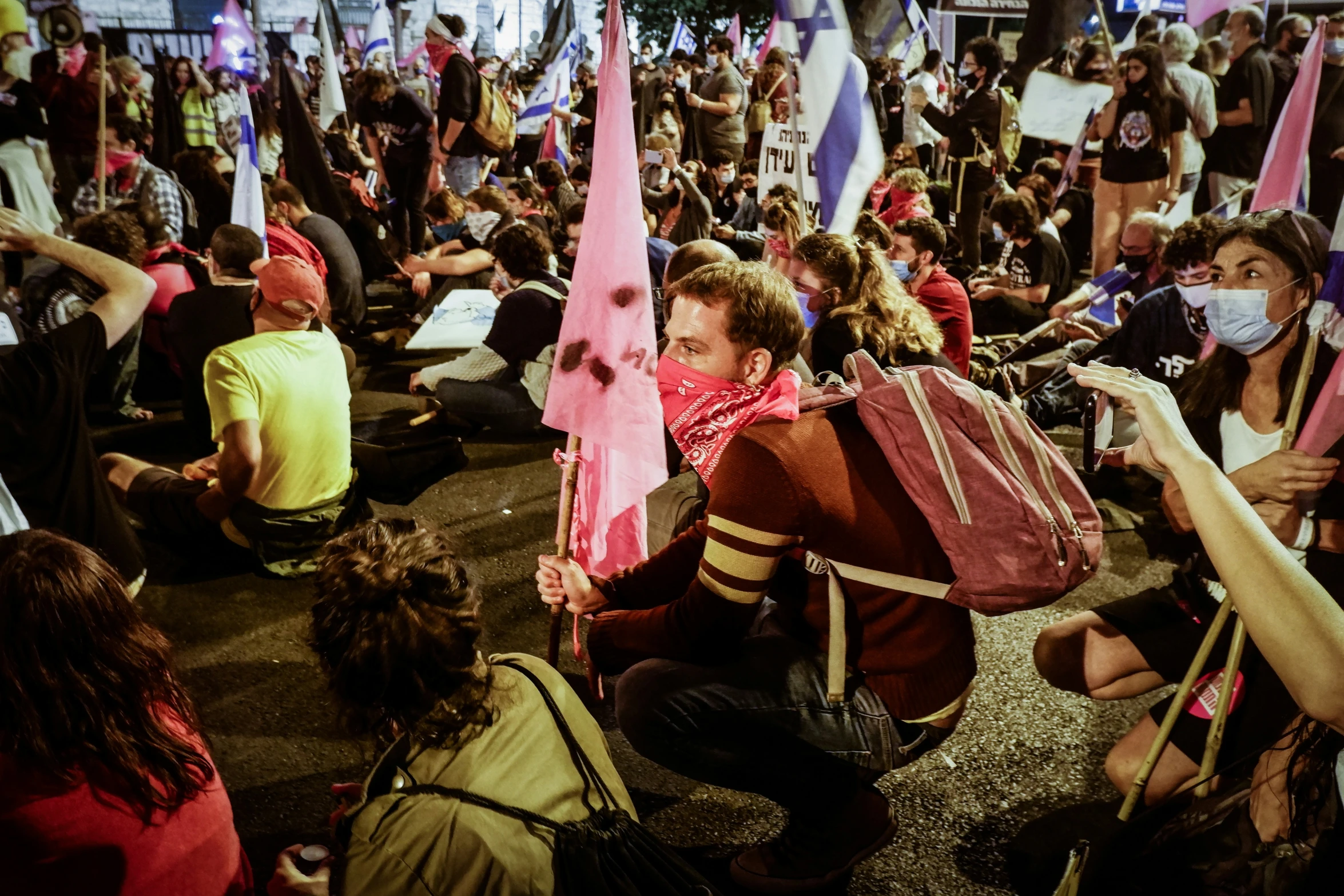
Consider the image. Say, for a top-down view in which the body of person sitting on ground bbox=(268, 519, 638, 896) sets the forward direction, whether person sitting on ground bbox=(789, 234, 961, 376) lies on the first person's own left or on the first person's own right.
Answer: on the first person's own right

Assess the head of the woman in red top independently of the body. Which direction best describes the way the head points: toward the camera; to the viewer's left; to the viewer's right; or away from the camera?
away from the camera

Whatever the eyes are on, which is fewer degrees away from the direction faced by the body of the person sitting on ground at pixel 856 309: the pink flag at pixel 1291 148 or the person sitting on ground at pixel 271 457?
the person sitting on ground

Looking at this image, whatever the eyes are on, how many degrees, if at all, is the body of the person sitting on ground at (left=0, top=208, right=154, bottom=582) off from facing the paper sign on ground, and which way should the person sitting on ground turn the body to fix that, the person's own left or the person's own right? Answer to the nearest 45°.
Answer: approximately 90° to the person's own right

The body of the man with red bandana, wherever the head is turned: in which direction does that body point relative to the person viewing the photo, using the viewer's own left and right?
facing to the left of the viewer

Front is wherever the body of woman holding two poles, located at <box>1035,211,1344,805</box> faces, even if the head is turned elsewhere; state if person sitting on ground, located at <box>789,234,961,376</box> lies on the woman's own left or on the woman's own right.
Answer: on the woman's own right

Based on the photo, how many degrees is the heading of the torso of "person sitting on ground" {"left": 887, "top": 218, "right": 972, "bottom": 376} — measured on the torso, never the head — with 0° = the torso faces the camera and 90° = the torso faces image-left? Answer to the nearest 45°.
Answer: approximately 90°

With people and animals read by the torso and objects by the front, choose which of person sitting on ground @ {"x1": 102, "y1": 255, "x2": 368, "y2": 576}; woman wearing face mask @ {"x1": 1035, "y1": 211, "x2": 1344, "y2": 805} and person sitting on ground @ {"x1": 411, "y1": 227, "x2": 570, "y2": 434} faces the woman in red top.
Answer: the woman wearing face mask

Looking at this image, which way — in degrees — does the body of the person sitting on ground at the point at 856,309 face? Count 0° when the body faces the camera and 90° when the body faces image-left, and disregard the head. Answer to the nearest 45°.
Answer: approximately 90°

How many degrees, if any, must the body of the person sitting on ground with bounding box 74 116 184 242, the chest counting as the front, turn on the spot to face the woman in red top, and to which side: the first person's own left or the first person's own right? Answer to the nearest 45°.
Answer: approximately 45° to the first person's own left
